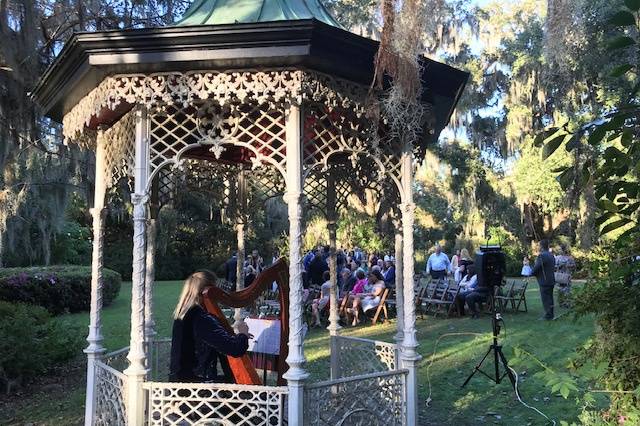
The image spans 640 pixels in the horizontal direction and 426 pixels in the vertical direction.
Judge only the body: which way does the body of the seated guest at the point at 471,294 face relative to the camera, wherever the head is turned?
to the viewer's left

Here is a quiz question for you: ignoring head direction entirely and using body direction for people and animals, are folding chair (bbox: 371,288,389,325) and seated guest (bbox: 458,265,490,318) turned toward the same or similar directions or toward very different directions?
same or similar directions

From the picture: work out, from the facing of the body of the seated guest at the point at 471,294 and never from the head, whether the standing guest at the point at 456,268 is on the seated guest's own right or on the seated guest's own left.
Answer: on the seated guest's own right

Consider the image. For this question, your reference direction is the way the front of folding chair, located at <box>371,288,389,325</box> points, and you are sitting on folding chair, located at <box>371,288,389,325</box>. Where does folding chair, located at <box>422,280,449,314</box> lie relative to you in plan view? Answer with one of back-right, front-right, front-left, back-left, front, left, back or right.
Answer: back-right

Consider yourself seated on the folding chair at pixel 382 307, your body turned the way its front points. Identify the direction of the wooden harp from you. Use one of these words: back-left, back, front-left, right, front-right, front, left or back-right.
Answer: left

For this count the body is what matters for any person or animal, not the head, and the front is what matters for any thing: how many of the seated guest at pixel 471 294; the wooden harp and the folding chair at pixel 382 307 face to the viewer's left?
2

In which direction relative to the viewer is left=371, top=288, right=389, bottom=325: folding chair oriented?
to the viewer's left

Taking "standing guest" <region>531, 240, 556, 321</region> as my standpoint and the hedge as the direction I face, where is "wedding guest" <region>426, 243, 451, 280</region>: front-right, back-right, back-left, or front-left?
front-right

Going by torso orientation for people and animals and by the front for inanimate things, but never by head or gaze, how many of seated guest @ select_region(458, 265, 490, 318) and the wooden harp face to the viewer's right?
1

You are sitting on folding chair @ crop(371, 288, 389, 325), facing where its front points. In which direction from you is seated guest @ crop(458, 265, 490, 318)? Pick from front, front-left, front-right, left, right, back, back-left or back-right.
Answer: back

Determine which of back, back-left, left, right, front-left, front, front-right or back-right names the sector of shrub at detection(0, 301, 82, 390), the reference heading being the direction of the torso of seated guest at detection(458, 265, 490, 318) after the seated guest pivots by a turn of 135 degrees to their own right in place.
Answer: back

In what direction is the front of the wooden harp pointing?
to the viewer's right

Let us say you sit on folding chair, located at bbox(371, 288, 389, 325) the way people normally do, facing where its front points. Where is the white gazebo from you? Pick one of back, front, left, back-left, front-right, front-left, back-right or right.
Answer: left
